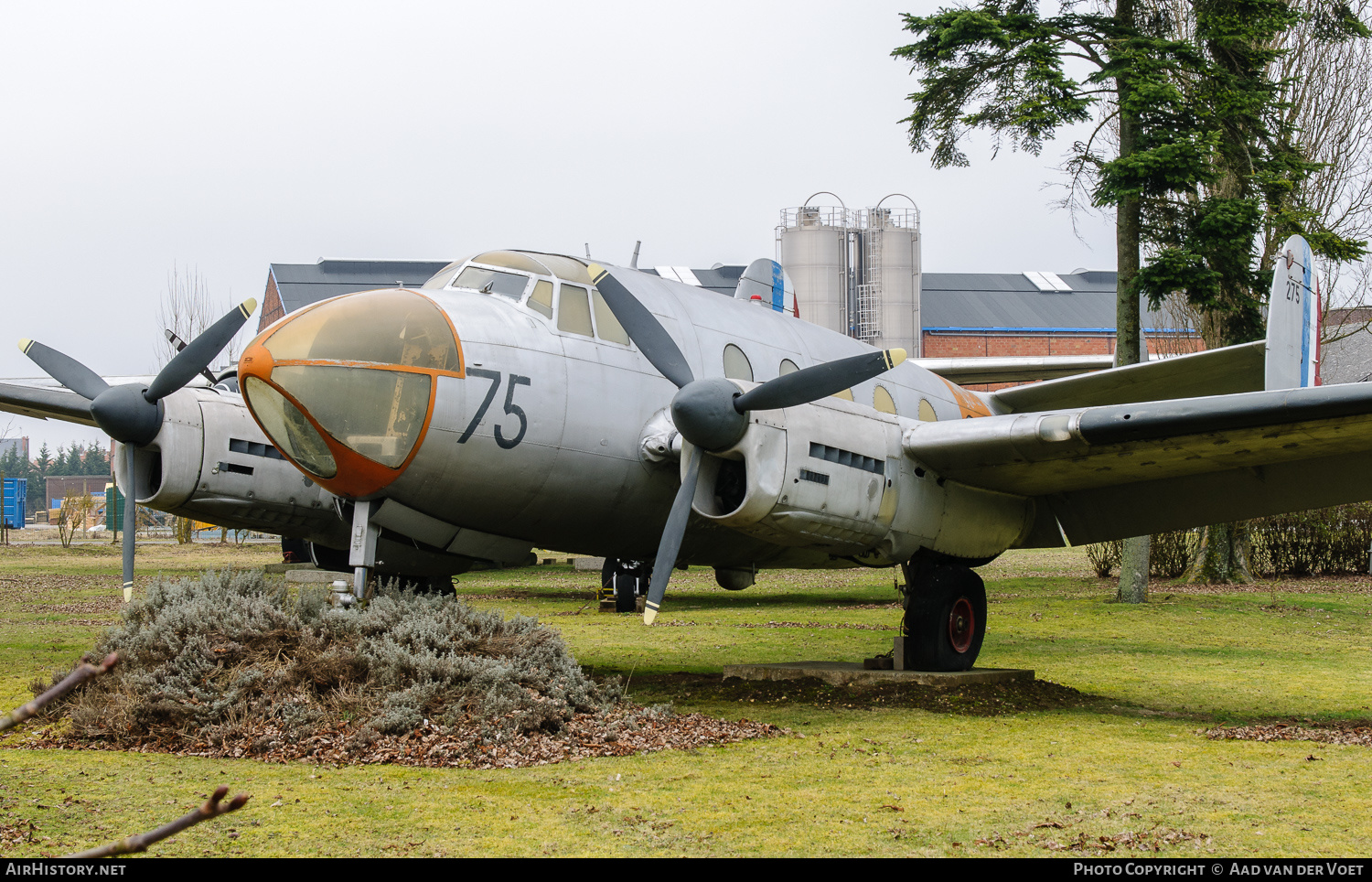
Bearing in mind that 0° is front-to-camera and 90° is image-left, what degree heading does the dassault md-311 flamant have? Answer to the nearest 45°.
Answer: approximately 45°

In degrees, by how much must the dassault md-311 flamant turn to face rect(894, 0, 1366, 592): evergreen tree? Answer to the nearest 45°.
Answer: approximately 180°

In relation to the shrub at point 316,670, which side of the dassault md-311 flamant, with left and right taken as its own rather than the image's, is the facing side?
front

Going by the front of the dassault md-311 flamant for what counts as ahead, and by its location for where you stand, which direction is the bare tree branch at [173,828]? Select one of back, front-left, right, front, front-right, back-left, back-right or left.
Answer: front-left

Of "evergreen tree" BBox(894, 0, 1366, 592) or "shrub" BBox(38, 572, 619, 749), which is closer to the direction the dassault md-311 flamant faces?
the shrub

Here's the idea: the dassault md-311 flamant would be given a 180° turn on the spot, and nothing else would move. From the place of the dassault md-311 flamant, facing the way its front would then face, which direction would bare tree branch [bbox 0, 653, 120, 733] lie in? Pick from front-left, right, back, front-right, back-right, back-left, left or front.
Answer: back-right

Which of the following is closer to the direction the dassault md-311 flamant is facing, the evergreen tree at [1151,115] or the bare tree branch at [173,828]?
the bare tree branch

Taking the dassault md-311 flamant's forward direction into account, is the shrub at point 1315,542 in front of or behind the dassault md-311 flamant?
behind
